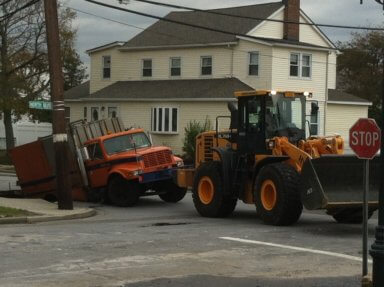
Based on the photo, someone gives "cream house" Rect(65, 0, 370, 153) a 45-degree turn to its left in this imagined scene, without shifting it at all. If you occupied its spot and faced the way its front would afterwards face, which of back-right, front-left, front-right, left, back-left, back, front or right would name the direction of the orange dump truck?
front

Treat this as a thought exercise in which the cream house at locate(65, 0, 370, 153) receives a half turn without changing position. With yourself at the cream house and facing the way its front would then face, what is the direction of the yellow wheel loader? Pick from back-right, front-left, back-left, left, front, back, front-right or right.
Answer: back-right

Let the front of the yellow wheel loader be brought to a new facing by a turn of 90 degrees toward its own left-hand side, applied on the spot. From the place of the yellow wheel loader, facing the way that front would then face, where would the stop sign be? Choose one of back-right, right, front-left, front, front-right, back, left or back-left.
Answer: back-right

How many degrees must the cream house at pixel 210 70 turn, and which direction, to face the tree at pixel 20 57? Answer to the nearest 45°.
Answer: approximately 45° to its right

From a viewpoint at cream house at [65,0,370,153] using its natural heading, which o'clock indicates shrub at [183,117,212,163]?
The shrub is roughly at 11 o'clock from the cream house.

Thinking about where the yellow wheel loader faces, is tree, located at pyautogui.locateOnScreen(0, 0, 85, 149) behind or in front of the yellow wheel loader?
behind

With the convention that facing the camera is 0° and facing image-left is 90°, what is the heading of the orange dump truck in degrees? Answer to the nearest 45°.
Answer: approximately 315°

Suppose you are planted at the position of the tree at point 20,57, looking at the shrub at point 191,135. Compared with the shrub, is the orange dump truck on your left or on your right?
right

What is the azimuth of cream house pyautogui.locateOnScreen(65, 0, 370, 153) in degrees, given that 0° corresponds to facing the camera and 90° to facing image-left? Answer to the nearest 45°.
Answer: approximately 45°

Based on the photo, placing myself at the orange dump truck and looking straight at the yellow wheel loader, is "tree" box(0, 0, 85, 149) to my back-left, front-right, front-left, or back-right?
back-left

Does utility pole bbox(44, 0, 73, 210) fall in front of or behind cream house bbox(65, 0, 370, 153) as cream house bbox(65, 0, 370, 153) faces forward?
in front

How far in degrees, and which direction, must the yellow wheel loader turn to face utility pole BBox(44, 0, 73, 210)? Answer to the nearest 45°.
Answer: approximately 135° to its right
